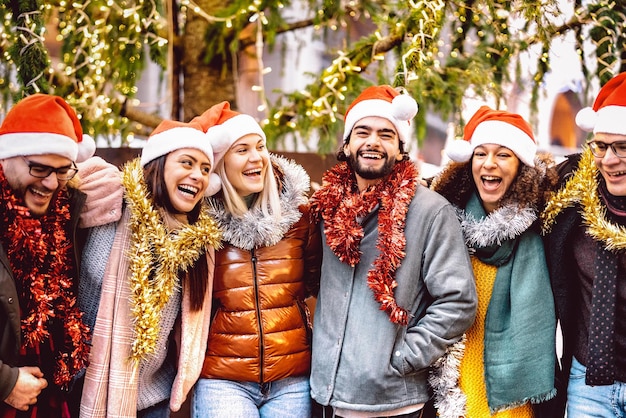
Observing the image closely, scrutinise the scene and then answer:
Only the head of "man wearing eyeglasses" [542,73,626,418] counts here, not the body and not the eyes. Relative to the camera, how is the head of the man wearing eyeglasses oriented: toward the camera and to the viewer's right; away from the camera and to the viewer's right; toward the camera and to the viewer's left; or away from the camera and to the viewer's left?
toward the camera and to the viewer's left

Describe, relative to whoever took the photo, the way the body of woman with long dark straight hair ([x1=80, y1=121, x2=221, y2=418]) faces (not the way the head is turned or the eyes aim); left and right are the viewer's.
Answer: facing the viewer and to the right of the viewer

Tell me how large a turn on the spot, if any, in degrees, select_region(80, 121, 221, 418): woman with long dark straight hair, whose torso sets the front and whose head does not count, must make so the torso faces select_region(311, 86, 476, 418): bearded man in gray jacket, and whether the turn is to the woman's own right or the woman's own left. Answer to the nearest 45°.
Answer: approximately 45° to the woman's own left

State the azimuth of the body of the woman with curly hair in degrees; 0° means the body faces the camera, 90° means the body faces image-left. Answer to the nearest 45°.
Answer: approximately 0°

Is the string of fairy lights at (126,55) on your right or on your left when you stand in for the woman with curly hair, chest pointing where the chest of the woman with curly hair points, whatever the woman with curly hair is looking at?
on your right

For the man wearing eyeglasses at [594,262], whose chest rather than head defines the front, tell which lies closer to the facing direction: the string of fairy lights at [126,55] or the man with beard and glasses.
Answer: the man with beard and glasses

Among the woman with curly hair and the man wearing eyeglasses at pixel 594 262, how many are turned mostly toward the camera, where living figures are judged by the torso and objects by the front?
2
